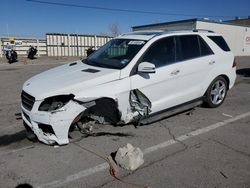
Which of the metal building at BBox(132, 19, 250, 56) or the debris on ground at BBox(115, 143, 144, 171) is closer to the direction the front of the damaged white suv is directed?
the debris on ground

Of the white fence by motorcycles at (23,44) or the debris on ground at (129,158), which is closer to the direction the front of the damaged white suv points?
the debris on ground

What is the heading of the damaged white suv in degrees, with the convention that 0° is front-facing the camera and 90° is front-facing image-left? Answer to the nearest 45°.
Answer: approximately 45°
